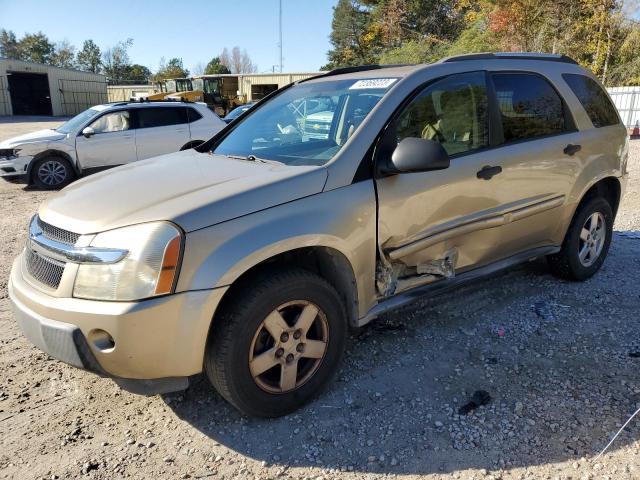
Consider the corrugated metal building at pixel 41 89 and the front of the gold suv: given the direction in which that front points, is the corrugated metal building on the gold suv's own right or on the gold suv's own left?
on the gold suv's own right

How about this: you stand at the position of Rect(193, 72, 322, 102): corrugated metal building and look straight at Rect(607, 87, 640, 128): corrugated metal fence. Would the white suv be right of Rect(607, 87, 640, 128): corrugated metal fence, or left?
right

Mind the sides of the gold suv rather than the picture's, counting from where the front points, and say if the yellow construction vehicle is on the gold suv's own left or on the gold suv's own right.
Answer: on the gold suv's own right

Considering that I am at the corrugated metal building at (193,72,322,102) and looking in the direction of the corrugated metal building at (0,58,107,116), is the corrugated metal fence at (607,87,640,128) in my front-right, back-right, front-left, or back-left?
back-left

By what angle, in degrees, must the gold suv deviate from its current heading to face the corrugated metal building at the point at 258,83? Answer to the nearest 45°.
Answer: approximately 135° to its right

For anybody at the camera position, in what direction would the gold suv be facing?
facing the viewer and to the left of the viewer

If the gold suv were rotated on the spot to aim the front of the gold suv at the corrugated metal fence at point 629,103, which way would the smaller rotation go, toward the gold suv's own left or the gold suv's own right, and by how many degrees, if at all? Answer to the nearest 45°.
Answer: approximately 180°
